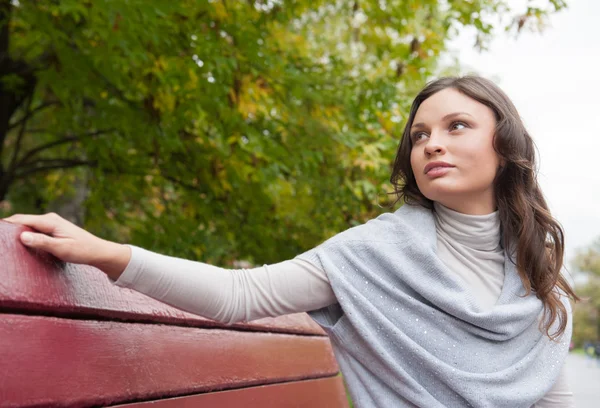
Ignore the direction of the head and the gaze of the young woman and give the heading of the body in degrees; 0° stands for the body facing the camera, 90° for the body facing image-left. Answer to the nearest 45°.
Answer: approximately 0°
